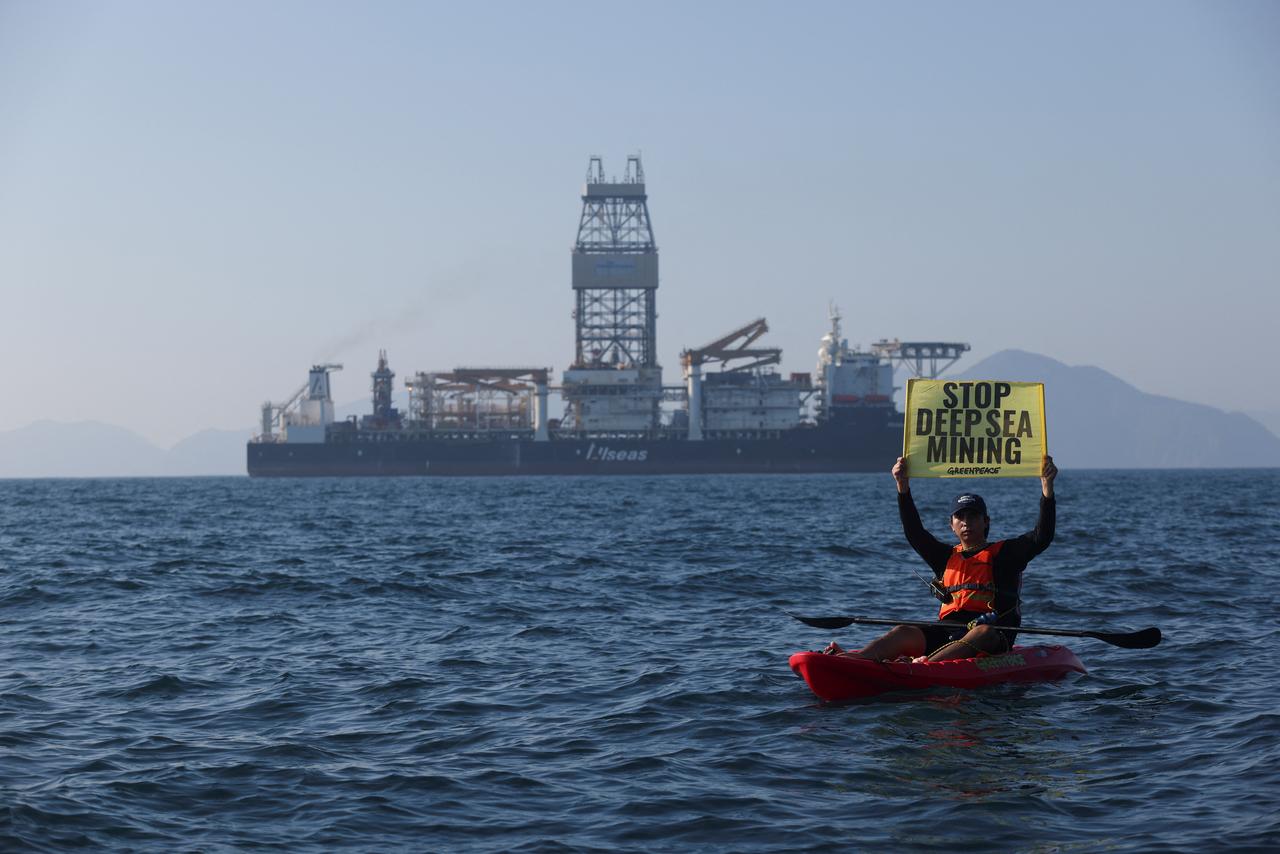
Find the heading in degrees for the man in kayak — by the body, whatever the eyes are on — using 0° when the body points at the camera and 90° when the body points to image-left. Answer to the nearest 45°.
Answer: approximately 45°
